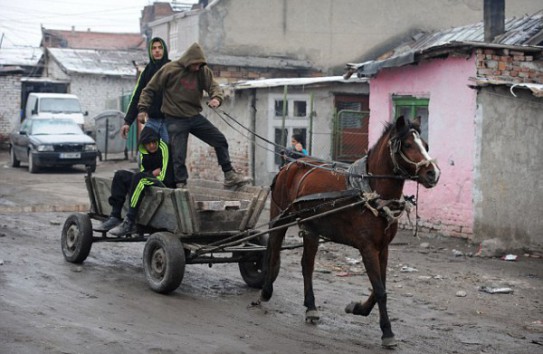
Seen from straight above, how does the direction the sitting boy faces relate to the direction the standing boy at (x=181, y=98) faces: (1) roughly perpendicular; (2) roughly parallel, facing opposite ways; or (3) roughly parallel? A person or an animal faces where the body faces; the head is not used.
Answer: roughly perpendicular

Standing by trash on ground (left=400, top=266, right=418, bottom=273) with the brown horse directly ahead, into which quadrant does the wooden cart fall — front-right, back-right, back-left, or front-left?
front-right

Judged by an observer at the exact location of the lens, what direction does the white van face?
facing the viewer and to the right of the viewer

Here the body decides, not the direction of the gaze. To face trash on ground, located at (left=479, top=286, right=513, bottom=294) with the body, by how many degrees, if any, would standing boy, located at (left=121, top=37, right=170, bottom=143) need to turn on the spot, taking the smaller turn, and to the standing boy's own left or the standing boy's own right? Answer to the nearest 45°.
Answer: approximately 90° to the standing boy's own left

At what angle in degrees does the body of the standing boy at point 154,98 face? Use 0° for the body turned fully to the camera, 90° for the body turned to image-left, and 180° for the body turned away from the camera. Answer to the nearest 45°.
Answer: approximately 0°

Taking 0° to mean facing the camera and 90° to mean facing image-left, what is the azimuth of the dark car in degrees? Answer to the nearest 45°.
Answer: approximately 315°

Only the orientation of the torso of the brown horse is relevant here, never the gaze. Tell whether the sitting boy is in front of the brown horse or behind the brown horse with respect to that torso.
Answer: behind

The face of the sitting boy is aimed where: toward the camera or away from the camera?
toward the camera

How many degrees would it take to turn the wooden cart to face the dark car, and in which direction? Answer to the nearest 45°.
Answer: approximately 135° to its left

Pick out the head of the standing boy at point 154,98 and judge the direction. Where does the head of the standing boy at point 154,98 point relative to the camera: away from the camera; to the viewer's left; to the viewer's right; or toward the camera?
toward the camera

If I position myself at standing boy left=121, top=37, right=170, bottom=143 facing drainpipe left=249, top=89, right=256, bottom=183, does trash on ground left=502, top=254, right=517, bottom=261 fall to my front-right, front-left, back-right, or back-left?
front-right

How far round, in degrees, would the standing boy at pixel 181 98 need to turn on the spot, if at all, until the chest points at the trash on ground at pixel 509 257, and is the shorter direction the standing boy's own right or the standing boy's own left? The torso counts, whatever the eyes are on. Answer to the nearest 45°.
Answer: approximately 45° to the standing boy's own left

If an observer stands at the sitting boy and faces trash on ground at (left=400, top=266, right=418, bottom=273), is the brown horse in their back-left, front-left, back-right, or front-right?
front-right
